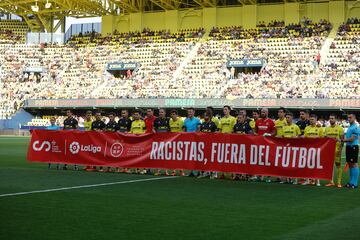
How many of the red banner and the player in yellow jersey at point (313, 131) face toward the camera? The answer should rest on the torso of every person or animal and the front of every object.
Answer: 2

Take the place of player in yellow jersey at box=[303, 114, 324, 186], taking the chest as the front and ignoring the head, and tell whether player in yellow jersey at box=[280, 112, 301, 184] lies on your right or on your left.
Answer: on your right

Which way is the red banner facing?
toward the camera

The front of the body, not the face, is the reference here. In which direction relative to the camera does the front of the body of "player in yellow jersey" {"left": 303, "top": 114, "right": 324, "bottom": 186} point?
toward the camera

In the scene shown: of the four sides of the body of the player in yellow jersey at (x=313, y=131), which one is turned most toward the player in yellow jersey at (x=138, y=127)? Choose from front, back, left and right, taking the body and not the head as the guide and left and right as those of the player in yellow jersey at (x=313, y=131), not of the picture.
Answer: right

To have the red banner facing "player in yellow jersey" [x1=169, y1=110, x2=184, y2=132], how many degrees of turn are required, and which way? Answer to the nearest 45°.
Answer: approximately 180°
